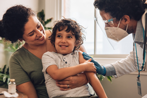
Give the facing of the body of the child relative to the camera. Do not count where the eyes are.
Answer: toward the camera

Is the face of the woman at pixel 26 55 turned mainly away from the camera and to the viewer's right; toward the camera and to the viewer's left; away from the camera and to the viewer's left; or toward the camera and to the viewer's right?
toward the camera and to the viewer's right

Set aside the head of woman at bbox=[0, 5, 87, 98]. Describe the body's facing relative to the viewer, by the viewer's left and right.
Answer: facing the viewer and to the right of the viewer

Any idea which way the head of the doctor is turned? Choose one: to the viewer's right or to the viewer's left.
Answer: to the viewer's left
